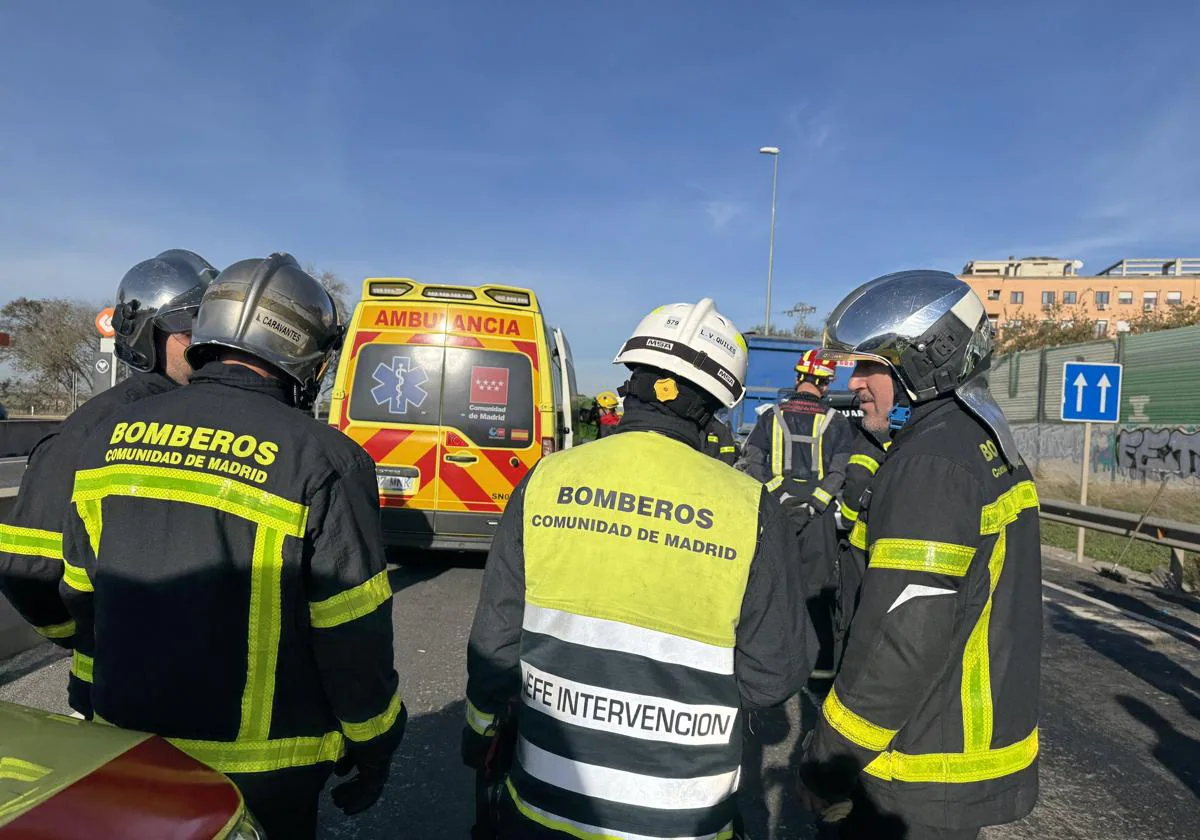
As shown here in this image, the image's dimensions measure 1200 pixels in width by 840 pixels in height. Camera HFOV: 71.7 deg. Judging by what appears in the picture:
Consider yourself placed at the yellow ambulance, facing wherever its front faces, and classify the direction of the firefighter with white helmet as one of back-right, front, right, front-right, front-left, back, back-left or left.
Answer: back

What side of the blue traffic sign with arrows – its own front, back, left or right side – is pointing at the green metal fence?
back

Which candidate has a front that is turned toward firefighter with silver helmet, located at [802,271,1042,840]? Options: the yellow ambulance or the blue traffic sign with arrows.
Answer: the blue traffic sign with arrows

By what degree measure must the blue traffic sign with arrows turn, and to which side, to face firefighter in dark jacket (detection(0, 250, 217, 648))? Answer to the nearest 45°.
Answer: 0° — it already faces them

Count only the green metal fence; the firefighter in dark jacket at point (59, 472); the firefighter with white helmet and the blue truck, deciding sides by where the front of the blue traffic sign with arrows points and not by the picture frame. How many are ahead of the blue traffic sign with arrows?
2

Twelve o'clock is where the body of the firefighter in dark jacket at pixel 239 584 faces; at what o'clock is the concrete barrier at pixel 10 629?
The concrete barrier is roughly at 10 o'clock from the firefighter in dark jacket.

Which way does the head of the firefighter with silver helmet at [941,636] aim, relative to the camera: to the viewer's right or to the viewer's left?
to the viewer's left

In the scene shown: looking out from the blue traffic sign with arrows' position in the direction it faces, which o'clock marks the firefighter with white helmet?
The firefighter with white helmet is roughly at 12 o'clock from the blue traffic sign with arrows.

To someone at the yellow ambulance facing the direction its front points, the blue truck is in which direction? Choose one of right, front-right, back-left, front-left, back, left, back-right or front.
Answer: front-right

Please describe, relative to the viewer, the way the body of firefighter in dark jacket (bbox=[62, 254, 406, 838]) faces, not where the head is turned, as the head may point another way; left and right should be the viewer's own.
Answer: facing away from the viewer and to the right of the viewer

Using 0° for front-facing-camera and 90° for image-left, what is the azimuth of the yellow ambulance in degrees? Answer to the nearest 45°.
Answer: approximately 180°

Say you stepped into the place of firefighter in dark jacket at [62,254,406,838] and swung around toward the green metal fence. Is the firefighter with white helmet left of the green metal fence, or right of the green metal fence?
right

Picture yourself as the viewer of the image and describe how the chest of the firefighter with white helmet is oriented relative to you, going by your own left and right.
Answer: facing away from the viewer
